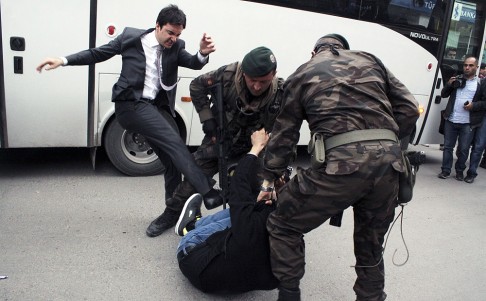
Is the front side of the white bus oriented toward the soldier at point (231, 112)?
no

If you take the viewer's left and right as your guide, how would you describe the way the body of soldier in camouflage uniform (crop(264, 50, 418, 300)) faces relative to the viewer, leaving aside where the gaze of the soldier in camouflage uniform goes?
facing away from the viewer and to the left of the viewer

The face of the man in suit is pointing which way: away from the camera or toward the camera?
toward the camera

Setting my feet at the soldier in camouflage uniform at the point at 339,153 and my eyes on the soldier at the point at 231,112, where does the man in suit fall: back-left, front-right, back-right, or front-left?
front-left

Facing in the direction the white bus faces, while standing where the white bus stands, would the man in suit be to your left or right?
on your right

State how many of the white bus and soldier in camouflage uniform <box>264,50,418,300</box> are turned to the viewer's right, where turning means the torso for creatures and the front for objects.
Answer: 1

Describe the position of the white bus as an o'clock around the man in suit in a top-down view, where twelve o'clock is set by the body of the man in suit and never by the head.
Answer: The white bus is roughly at 8 o'clock from the man in suit.

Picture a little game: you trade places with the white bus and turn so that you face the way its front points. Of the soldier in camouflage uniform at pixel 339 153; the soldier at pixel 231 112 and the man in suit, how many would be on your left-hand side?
0

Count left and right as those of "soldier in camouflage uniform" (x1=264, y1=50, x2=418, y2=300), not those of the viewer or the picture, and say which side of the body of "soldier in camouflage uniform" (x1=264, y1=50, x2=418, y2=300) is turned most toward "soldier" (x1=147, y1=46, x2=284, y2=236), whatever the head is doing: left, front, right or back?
front

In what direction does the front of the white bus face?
to the viewer's right

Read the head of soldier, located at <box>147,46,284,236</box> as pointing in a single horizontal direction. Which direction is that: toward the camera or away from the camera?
toward the camera

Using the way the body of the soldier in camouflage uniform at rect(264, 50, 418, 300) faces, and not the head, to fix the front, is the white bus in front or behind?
in front
